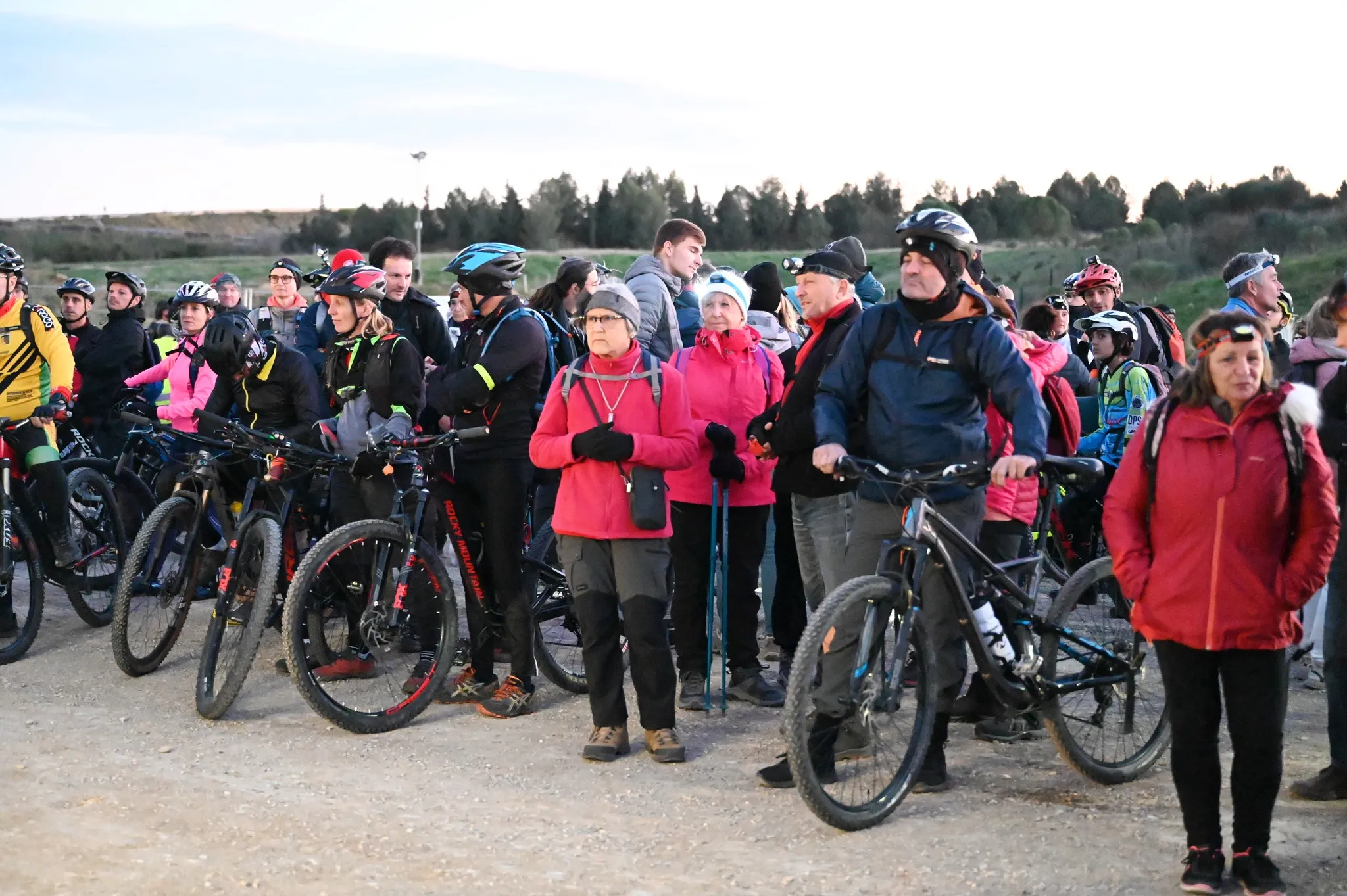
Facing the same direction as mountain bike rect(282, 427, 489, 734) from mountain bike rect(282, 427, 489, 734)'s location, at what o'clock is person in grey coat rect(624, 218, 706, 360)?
The person in grey coat is roughly at 6 o'clock from the mountain bike.

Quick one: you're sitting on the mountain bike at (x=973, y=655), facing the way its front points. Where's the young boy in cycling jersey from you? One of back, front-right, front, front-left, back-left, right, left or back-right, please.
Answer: back-right

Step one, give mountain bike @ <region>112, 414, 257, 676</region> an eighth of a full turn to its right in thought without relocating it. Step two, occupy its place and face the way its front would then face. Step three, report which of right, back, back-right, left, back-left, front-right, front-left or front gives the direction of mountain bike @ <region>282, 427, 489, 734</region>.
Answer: back-left

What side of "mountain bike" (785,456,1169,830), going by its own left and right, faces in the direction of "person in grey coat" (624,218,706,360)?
right

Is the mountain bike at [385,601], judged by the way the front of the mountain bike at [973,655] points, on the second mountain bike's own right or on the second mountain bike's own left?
on the second mountain bike's own right

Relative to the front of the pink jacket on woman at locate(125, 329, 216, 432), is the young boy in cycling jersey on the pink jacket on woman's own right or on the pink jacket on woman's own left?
on the pink jacket on woman's own left

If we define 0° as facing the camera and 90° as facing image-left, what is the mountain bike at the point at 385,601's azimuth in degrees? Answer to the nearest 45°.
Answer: approximately 45°

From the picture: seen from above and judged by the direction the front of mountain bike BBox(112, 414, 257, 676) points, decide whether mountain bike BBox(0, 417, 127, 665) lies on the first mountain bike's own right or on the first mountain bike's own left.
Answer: on the first mountain bike's own right

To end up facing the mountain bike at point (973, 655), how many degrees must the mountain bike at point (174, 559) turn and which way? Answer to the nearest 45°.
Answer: approximately 90° to its left

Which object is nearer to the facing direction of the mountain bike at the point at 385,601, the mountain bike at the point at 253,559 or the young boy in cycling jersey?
the mountain bike
